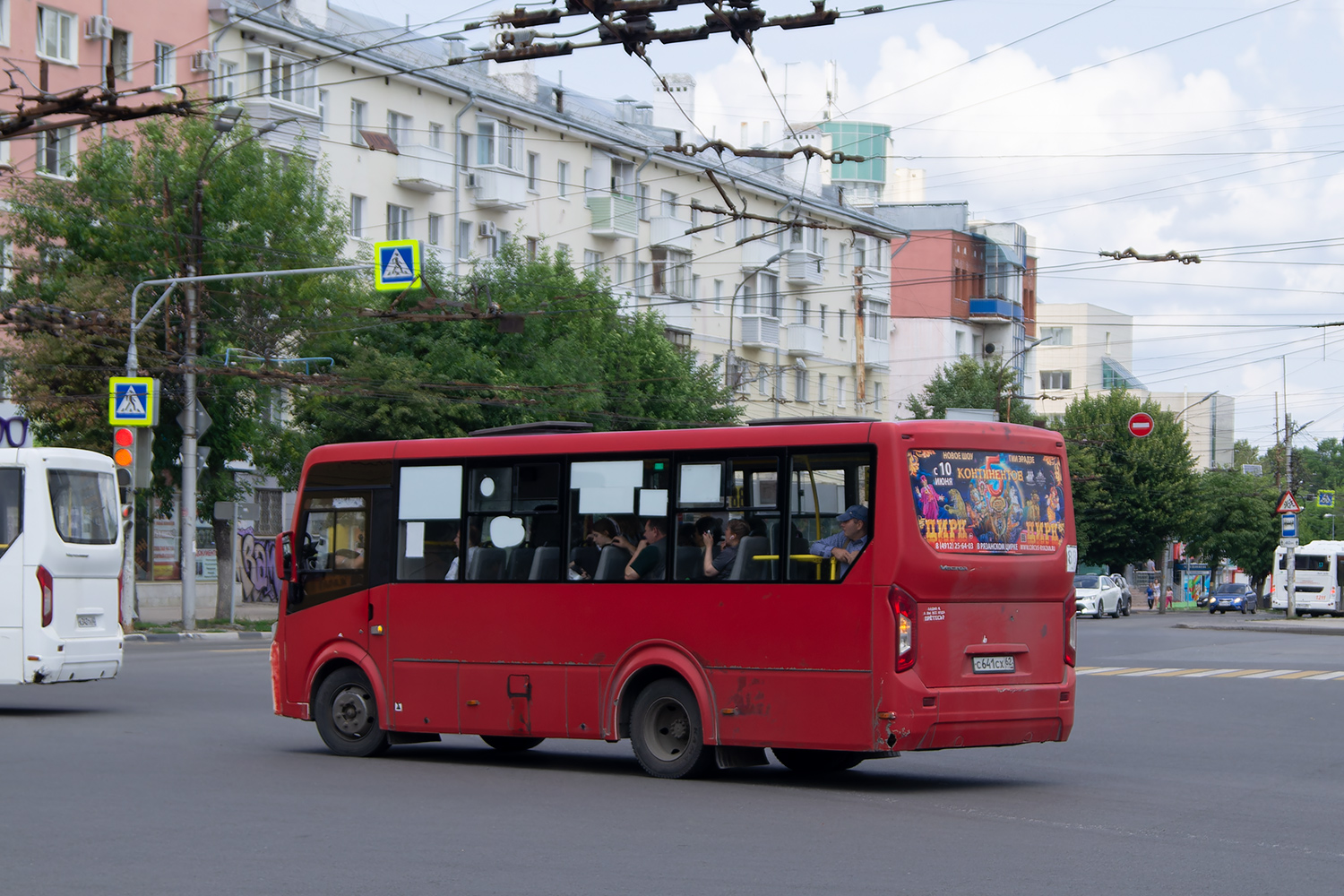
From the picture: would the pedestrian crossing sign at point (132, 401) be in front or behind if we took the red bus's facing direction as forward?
in front

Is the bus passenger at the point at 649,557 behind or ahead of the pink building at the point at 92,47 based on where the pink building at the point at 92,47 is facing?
ahead

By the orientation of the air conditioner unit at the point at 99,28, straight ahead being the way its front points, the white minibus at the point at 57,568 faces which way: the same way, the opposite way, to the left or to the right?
the opposite way

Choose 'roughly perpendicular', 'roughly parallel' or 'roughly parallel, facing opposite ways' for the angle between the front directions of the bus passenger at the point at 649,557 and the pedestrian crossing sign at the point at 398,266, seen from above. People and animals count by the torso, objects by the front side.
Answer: roughly perpendicular

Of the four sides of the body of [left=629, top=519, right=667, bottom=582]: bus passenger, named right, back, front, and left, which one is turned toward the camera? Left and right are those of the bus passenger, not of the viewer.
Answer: left

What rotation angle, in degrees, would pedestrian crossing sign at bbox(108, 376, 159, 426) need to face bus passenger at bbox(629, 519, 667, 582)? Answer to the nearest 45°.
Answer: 0° — it already faces them

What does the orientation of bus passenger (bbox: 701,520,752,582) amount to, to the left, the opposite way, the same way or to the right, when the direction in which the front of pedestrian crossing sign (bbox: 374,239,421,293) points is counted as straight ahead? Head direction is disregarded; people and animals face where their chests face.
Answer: to the right

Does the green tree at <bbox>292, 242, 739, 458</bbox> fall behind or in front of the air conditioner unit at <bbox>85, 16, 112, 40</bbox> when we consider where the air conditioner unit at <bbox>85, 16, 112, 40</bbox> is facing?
in front

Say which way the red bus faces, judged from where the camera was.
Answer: facing away from the viewer and to the left of the viewer

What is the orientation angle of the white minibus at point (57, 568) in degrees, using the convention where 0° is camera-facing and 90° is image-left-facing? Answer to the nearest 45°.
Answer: approximately 135°

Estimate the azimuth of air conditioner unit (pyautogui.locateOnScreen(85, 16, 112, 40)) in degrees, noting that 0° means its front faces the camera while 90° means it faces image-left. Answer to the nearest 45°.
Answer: approximately 315°

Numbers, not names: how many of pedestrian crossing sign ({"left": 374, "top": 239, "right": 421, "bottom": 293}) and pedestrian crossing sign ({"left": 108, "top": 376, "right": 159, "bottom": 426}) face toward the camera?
2

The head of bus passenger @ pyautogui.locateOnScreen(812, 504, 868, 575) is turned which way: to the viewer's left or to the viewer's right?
to the viewer's left

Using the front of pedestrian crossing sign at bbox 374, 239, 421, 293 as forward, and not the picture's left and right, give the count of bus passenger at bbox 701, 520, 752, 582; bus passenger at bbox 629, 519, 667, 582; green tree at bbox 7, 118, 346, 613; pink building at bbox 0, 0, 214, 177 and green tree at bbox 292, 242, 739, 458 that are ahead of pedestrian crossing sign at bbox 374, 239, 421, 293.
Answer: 2

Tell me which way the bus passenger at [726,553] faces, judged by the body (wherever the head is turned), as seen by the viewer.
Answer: to the viewer's left
